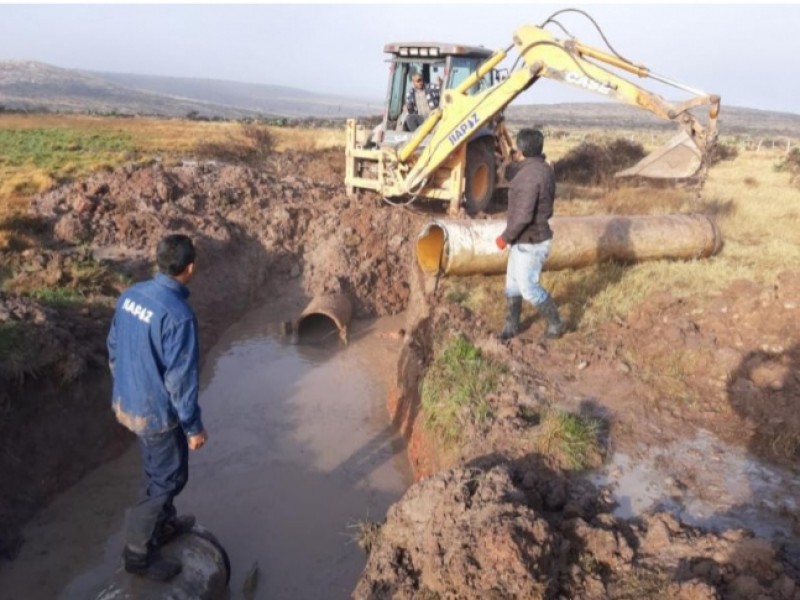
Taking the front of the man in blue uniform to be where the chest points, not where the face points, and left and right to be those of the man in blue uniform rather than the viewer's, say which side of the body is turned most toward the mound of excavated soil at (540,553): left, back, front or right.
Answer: right

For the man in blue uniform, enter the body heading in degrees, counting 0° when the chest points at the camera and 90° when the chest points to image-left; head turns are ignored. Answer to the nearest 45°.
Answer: approximately 225°

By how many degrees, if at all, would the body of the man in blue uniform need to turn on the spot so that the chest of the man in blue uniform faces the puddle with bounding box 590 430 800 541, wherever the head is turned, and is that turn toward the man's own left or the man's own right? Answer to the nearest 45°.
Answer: approximately 45° to the man's own right
